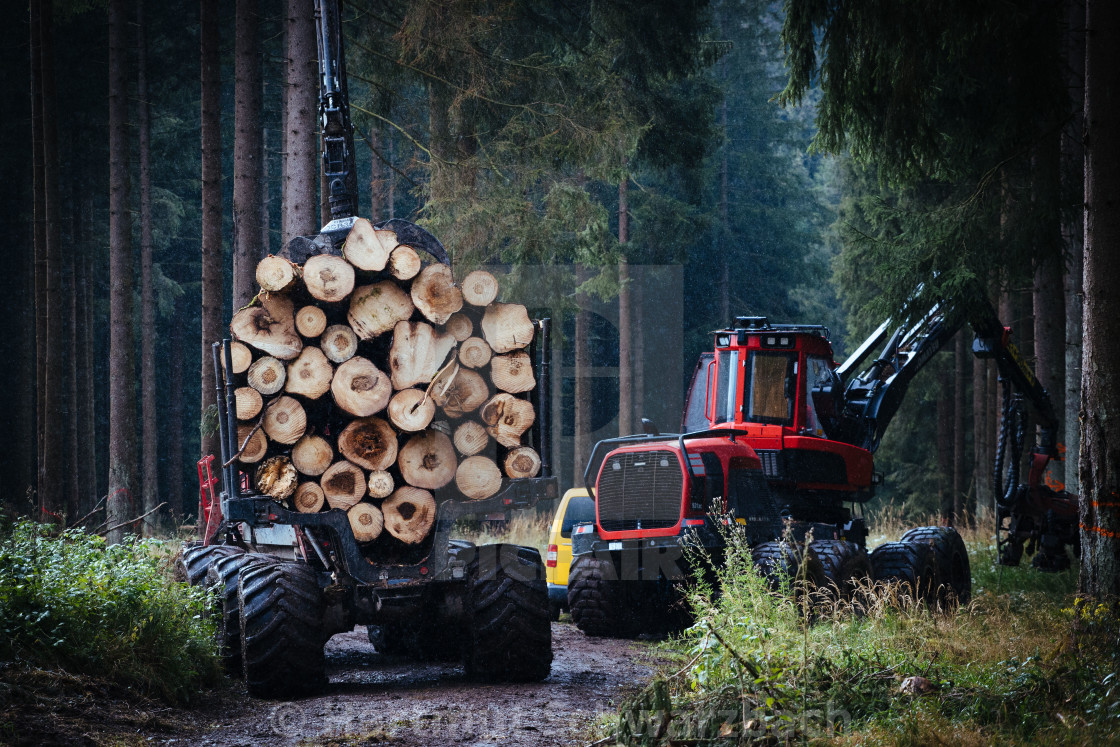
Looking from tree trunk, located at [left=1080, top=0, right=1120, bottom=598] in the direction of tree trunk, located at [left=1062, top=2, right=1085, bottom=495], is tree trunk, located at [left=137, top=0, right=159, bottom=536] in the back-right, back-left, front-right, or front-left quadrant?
front-left

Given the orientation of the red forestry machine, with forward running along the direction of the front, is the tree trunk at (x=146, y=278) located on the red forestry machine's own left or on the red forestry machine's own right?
on the red forestry machine's own left

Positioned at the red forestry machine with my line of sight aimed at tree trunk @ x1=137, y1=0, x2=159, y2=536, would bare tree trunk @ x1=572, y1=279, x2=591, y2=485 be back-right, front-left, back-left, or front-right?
front-right

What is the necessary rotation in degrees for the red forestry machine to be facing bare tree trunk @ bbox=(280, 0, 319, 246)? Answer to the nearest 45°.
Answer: approximately 135° to its left

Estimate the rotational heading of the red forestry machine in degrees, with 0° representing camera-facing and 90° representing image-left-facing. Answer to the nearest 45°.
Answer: approximately 225°
